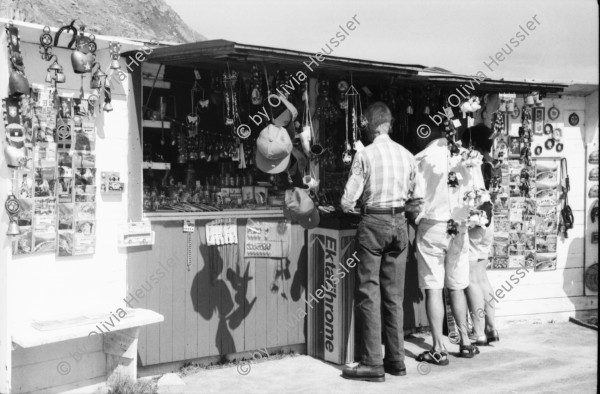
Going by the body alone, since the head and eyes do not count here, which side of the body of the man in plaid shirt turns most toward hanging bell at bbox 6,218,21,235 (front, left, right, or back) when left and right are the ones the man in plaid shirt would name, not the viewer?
left

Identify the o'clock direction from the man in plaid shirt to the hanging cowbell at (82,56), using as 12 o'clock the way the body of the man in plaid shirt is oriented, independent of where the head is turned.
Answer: The hanging cowbell is roughly at 10 o'clock from the man in plaid shirt.

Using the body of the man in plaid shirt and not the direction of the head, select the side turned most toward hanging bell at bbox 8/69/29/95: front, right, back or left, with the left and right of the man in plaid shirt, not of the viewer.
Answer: left

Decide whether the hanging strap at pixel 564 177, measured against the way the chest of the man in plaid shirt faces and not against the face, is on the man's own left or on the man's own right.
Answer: on the man's own right

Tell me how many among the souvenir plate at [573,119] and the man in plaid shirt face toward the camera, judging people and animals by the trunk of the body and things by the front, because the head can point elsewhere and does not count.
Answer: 1

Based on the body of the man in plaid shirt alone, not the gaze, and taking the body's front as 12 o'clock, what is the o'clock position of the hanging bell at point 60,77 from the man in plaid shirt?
The hanging bell is roughly at 10 o'clock from the man in plaid shirt.

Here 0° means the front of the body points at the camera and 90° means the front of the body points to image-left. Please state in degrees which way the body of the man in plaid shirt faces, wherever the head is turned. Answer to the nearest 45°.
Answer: approximately 135°

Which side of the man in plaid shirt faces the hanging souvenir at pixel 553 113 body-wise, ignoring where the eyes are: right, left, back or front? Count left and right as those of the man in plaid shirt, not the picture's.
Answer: right

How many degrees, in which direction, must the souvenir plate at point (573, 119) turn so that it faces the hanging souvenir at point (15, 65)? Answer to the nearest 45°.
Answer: approximately 45° to its right
